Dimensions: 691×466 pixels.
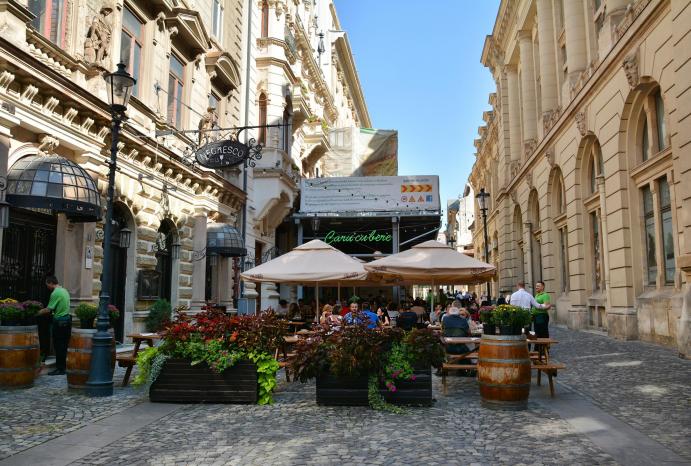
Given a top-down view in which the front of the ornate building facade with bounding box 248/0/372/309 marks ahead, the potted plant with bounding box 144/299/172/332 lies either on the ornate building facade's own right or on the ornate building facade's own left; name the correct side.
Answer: on the ornate building facade's own right

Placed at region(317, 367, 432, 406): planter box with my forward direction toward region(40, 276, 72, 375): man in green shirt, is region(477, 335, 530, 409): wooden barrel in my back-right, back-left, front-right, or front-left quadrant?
back-right

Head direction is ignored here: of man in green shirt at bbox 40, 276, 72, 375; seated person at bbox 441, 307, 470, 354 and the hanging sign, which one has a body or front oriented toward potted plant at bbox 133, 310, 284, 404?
the hanging sign

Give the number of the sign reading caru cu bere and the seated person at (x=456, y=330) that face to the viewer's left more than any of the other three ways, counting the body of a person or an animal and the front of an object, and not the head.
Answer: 0

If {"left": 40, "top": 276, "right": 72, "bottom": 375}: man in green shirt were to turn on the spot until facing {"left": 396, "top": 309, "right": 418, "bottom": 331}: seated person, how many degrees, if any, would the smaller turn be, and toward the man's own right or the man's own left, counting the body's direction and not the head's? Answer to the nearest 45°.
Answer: approximately 180°

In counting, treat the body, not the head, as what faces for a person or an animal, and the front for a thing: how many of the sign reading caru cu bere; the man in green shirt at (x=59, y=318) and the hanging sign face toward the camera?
2

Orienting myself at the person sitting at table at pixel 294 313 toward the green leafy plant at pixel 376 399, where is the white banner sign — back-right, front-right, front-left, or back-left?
back-left

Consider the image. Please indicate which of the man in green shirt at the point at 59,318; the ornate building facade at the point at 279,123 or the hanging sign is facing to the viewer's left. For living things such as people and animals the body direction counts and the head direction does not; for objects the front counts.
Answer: the man in green shirt

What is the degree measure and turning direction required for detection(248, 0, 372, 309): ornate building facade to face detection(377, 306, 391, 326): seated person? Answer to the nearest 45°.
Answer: approximately 45° to its right

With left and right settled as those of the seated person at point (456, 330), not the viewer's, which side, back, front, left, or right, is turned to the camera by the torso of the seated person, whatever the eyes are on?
back

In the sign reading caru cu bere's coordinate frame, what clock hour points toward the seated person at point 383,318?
The seated person is roughly at 12 o'clock from the sign reading caru cu bere.

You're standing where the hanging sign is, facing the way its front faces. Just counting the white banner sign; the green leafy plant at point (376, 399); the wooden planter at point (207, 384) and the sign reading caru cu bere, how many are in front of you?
2

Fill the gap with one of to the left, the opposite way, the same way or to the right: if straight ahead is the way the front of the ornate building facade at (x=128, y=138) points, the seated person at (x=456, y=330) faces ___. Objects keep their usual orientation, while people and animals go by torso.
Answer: to the left

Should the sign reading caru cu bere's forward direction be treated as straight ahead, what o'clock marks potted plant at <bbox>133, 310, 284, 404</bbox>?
The potted plant is roughly at 12 o'clock from the sign reading caru cu bere.

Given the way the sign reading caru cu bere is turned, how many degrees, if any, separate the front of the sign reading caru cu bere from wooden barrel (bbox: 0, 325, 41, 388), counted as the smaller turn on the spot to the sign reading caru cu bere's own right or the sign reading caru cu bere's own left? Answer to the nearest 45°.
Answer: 0° — it already faces it

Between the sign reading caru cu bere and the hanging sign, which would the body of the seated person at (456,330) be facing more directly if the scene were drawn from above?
the sign reading caru cu bere

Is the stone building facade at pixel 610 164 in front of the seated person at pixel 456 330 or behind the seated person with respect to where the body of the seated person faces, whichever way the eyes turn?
in front

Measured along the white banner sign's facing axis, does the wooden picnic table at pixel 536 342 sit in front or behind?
in front
